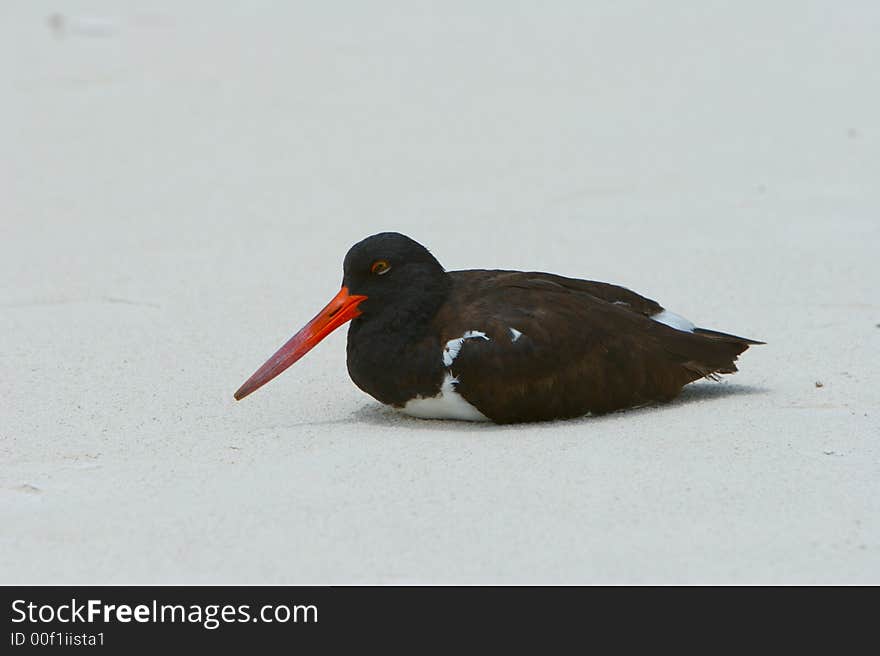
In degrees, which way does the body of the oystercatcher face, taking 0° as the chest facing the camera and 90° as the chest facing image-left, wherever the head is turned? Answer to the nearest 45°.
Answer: approximately 90°
